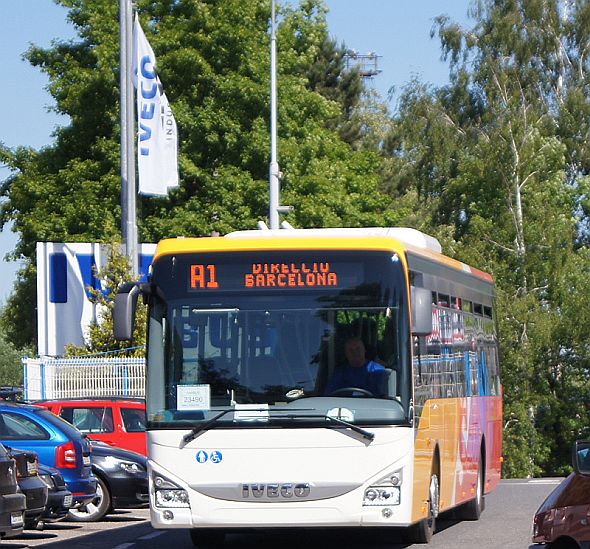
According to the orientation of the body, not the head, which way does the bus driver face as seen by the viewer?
toward the camera

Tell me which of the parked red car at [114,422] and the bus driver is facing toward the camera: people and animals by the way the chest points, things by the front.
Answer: the bus driver

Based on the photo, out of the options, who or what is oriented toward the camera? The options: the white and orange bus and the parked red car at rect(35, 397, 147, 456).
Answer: the white and orange bus

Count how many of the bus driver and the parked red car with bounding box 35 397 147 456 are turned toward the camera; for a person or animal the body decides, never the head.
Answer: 1

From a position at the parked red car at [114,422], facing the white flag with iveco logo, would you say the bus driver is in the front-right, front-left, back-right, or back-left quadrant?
back-right
